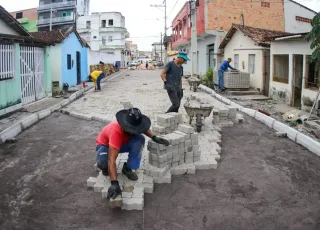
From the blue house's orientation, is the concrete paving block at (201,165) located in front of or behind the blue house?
in front

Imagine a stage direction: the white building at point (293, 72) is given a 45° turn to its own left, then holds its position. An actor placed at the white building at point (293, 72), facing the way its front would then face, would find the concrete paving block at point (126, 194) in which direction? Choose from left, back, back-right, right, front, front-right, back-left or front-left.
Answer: front

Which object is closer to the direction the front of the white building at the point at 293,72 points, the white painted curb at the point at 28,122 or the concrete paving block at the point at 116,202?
the white painted curb

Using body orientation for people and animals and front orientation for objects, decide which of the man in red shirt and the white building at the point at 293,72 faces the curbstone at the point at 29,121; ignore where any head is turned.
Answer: the white building

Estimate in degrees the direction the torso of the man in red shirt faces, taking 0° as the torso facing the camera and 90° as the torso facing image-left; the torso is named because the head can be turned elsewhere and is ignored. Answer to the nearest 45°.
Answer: approximately 315°

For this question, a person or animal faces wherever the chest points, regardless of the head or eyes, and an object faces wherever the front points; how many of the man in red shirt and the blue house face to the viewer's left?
0

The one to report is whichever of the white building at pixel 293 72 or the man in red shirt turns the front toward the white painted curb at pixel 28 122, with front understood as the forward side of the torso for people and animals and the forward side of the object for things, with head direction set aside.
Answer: the white building

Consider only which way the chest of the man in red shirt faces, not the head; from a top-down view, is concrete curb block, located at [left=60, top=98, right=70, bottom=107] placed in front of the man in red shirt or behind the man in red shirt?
behind

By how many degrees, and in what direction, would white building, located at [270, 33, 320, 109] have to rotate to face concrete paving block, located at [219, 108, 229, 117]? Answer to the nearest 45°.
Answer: approximately 45° to its left

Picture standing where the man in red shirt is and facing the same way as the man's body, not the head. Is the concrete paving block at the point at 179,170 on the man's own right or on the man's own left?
on the man's own left

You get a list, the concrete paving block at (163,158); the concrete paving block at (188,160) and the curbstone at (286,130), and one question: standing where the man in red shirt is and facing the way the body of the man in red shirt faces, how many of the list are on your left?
3

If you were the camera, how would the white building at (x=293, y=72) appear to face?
facing the viewer and to the left of the viewer

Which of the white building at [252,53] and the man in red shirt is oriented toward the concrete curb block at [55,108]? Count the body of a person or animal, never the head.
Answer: the white building

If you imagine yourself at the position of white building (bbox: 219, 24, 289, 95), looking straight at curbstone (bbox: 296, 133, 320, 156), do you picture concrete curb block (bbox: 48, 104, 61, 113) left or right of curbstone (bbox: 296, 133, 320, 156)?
right

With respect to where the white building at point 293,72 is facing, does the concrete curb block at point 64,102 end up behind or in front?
in front

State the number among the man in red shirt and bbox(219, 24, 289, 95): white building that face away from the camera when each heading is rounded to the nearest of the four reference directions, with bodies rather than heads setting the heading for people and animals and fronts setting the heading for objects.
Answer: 0

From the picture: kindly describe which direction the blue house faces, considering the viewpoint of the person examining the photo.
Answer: facing the viewer and to the right of the viewer

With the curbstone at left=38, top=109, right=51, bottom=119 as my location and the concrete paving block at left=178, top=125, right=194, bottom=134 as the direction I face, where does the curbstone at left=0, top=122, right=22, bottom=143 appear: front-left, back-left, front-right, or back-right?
front-right
